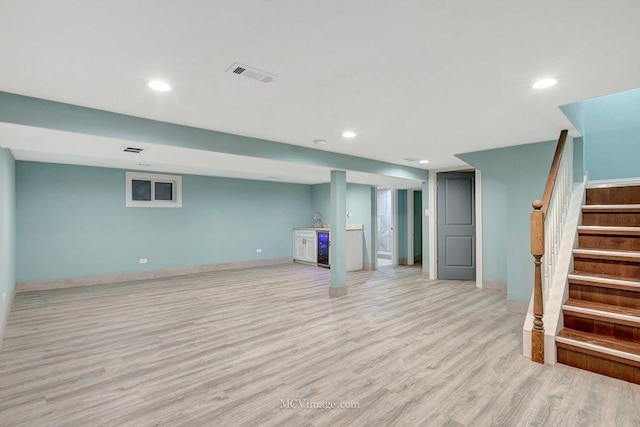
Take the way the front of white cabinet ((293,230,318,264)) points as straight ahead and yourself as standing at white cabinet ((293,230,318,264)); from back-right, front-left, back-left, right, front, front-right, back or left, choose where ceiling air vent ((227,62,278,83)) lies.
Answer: front-left

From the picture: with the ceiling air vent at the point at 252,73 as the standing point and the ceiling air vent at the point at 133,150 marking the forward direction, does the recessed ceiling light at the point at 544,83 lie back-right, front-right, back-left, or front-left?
back-right

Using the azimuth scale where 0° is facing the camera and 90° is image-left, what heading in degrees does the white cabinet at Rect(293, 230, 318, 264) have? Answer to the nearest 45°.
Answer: approximately 45°

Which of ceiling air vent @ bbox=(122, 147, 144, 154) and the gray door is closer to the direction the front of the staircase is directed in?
the ceiling air vent

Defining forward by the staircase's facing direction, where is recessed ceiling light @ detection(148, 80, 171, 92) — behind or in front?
in front

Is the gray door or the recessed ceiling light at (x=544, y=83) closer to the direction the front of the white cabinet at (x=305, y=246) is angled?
the recessed ceiling light

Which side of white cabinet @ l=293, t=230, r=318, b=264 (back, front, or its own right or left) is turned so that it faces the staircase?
left

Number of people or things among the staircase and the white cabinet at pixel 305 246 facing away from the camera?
0

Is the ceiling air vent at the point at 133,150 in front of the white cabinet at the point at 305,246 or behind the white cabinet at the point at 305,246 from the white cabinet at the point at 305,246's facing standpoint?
in front

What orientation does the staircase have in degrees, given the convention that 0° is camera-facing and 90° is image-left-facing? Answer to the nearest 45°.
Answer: approximately 45°

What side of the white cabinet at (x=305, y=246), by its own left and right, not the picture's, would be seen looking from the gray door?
left
